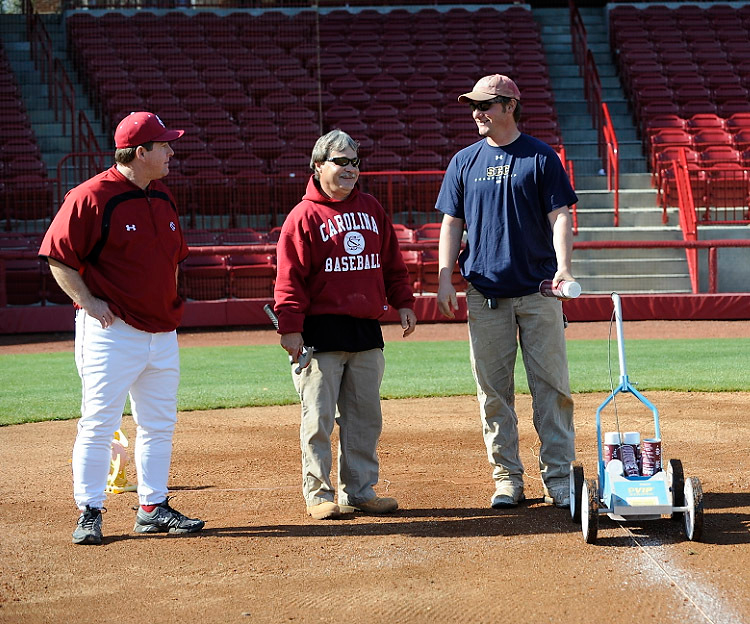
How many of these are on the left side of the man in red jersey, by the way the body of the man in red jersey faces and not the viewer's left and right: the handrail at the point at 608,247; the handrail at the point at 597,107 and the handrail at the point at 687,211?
3

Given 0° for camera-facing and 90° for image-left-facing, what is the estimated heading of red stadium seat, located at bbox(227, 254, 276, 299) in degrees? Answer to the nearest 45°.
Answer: approximately 0°

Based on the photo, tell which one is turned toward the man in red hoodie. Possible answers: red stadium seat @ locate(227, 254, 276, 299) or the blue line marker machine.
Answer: the red stadium seat

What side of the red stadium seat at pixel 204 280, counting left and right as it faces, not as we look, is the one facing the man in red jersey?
front

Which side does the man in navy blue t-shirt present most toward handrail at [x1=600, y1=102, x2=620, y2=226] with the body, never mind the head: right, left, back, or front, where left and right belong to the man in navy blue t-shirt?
back

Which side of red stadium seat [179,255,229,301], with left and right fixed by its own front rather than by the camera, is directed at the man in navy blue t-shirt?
front

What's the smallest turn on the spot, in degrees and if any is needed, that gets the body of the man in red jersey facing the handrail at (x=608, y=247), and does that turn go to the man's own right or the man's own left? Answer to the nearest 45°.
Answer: approximately 90° to the man's own left

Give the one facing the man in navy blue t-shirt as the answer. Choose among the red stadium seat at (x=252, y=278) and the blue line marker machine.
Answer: the red stadium seat

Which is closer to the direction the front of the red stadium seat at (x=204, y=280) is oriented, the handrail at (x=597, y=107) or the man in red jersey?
the man in red jersey

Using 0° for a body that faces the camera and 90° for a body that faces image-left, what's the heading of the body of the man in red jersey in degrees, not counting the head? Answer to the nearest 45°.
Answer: approximately 315°

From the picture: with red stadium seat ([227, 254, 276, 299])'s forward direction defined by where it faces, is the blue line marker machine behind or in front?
in front

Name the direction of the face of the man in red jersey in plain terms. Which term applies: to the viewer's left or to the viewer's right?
to the viewer's right

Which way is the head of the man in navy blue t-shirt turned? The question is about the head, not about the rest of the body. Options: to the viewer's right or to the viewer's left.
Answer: to the viewer's left
